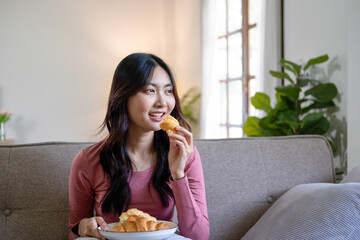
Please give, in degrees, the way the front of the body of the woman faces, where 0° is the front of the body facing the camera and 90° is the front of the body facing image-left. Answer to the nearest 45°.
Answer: approximately 0°

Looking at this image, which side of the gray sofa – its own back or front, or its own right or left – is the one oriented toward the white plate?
front

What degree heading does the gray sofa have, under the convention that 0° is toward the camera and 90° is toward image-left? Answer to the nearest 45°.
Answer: approximately 0°

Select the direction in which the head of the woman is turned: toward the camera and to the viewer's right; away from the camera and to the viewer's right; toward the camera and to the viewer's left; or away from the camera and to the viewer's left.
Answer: toward the camera and to the viewer's right

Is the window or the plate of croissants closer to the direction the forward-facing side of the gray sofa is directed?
the plate of croissants
